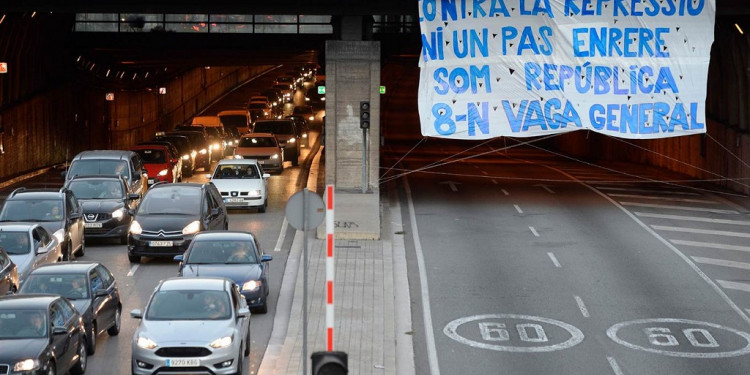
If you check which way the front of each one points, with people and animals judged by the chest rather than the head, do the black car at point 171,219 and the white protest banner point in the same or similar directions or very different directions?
same or similar directions

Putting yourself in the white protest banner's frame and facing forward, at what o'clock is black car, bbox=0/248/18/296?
The black car is roughly at 2 o'clock from the white protest banner.

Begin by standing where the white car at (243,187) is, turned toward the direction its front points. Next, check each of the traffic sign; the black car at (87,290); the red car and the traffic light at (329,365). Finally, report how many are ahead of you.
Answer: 3

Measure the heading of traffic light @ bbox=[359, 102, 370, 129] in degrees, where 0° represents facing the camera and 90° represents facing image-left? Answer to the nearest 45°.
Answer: approximately 0°

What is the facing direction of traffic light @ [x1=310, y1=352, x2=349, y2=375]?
toward the camera

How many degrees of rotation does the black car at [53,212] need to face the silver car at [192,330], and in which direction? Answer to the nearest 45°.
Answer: approximately 45° to its left

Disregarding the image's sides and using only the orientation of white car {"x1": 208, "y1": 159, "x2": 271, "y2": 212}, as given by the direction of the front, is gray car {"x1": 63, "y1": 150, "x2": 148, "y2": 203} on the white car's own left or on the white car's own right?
on the white car's own right

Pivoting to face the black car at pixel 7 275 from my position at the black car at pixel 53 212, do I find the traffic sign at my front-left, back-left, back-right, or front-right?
front-left

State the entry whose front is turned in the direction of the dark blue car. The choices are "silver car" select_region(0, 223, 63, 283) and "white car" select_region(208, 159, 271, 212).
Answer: the white car

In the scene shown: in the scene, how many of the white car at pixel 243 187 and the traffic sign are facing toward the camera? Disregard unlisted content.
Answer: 1

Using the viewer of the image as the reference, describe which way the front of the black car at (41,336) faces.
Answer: facing the viewer and to the left of the viewer

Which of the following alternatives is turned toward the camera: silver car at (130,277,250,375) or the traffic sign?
the silver car

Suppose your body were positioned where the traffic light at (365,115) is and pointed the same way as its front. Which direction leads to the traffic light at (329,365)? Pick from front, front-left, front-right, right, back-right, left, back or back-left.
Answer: front

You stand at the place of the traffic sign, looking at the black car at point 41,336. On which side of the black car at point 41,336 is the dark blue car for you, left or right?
right

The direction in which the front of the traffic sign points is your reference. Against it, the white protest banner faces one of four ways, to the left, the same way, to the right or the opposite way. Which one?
the opposite way

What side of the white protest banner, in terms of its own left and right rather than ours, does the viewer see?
front

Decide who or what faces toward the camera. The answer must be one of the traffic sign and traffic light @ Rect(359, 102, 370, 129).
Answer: the traffic light
